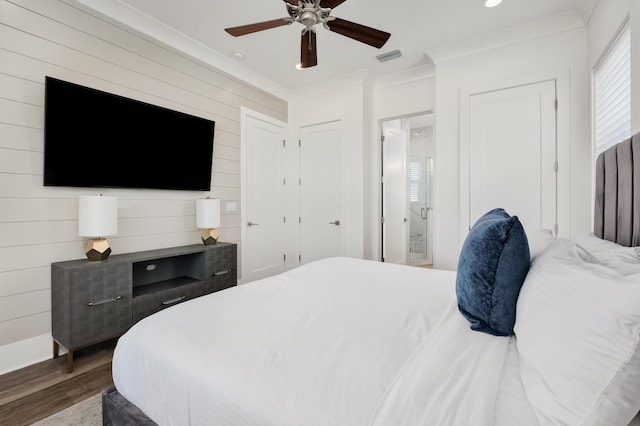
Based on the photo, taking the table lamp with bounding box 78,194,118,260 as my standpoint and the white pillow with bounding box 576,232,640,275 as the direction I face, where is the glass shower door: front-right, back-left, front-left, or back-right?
front-left

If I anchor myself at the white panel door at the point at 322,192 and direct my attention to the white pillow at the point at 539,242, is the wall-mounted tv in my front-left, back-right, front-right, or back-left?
front-right

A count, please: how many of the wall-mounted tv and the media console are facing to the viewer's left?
0

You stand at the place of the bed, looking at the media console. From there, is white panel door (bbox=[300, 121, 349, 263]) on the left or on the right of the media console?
right

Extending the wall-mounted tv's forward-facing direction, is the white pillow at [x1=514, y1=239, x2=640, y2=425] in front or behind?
in front

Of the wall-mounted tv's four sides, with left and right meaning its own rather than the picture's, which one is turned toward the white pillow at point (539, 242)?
front

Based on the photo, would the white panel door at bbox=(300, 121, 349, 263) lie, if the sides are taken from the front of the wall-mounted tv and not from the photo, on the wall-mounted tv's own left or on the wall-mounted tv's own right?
on the wall-mounted tv's own left

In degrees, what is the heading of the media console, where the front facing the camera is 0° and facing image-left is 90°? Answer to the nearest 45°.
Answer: approximately 315°

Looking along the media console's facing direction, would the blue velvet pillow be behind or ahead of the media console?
ahead

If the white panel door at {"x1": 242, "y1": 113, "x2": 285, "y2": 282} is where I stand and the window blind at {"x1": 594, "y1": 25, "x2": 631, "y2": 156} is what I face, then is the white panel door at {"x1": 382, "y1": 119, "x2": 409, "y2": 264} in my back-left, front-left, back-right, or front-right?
front-left

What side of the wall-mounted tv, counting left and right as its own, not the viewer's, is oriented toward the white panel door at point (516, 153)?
front

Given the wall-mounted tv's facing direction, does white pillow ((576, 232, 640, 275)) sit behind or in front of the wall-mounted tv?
in front

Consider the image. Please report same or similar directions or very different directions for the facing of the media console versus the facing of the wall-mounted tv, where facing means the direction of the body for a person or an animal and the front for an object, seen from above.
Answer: same or similar directions

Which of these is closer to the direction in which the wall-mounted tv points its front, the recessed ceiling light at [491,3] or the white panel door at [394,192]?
the recessed ceiling light

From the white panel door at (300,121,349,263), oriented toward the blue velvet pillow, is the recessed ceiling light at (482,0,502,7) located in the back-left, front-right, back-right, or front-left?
front-left

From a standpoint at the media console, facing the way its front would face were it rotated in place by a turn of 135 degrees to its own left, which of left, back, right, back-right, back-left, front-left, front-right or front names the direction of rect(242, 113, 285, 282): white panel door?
front-right

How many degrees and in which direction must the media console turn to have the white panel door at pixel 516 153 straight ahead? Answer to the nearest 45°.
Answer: approximately 45° to its left

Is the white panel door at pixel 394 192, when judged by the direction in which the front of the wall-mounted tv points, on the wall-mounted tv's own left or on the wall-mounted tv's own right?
on the wall-mounted tv's own left

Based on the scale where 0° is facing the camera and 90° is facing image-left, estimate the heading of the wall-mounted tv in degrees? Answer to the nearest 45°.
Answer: approximately 315°

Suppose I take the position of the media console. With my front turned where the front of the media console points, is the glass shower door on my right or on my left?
on my left
